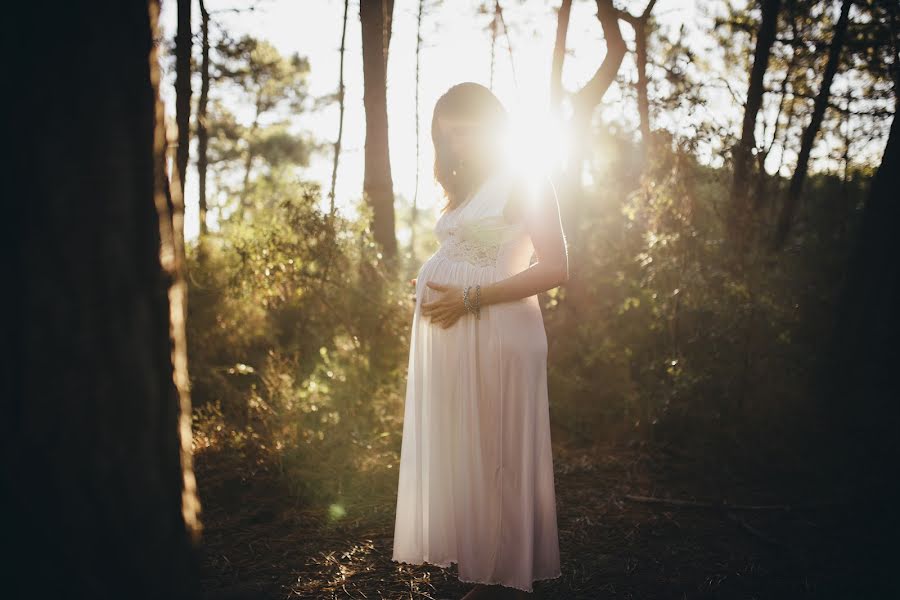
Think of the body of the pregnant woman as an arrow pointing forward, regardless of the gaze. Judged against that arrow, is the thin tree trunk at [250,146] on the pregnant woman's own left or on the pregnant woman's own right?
on the pregnant woman's own right

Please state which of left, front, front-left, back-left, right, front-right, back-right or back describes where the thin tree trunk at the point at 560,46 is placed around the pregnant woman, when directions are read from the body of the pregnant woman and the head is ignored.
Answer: back-right

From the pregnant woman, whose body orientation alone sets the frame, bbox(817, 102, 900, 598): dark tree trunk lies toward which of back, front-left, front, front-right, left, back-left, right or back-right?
back

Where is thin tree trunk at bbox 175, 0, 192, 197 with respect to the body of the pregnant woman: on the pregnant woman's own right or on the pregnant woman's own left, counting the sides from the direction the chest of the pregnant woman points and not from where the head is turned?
on the pregnant woman's own right

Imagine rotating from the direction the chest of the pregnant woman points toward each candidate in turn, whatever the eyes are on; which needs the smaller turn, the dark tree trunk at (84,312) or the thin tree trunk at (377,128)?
the dark tree trunk

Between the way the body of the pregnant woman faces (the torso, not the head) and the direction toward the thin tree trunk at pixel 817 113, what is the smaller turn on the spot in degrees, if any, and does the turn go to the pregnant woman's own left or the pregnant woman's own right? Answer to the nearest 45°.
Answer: approximately 180°

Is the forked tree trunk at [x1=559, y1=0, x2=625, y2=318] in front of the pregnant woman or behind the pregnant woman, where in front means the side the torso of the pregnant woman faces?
behind

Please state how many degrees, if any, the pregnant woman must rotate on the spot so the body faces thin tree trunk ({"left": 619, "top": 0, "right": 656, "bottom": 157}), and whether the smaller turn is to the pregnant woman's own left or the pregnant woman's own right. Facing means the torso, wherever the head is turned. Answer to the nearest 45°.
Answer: approximately 135° to the pregnant woman's own right

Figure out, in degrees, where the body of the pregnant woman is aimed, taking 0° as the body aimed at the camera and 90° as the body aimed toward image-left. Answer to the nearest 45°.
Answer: approximately 45°
